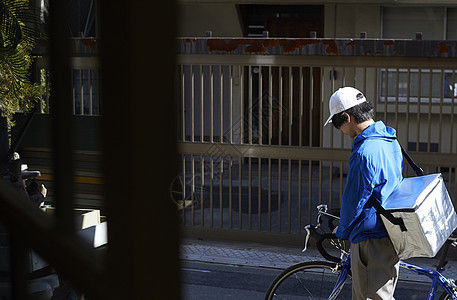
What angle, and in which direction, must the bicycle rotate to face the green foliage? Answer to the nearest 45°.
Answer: approximately 45° to its left

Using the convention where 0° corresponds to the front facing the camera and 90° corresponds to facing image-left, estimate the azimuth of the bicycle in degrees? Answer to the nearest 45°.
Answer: approximately 90°

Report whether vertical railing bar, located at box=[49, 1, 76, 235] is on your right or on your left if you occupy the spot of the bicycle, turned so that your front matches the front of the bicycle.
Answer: on your left

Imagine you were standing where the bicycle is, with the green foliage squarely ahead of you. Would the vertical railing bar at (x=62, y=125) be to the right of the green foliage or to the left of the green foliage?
left

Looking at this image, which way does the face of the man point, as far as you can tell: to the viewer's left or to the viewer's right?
to the viewer's left

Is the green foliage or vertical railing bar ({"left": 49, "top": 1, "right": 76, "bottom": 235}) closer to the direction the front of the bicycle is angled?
the green foliage
